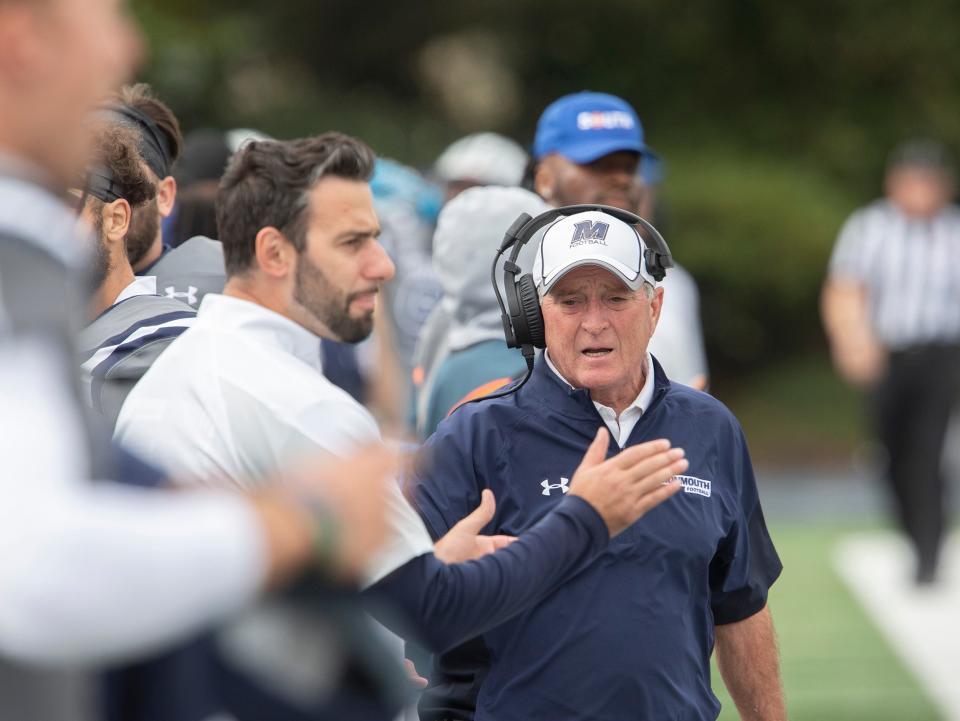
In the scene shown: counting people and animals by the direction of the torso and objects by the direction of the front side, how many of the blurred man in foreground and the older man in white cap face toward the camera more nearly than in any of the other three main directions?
1

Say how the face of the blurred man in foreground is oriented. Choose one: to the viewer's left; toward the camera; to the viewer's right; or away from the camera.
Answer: to the viewer's right

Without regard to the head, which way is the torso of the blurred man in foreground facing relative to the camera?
to the viewer's right

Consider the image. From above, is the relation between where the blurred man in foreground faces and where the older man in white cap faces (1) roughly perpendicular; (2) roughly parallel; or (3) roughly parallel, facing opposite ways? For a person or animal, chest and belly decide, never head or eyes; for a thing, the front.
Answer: roughly perpendicular

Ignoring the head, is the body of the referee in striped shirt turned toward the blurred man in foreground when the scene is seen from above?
yes

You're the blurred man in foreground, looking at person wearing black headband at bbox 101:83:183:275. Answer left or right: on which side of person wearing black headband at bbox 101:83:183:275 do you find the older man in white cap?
right

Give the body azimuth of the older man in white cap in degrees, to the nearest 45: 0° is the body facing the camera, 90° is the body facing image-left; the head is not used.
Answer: approximately 0°

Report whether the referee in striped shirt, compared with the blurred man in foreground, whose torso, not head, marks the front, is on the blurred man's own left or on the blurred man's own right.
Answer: on the blurred man's own left
